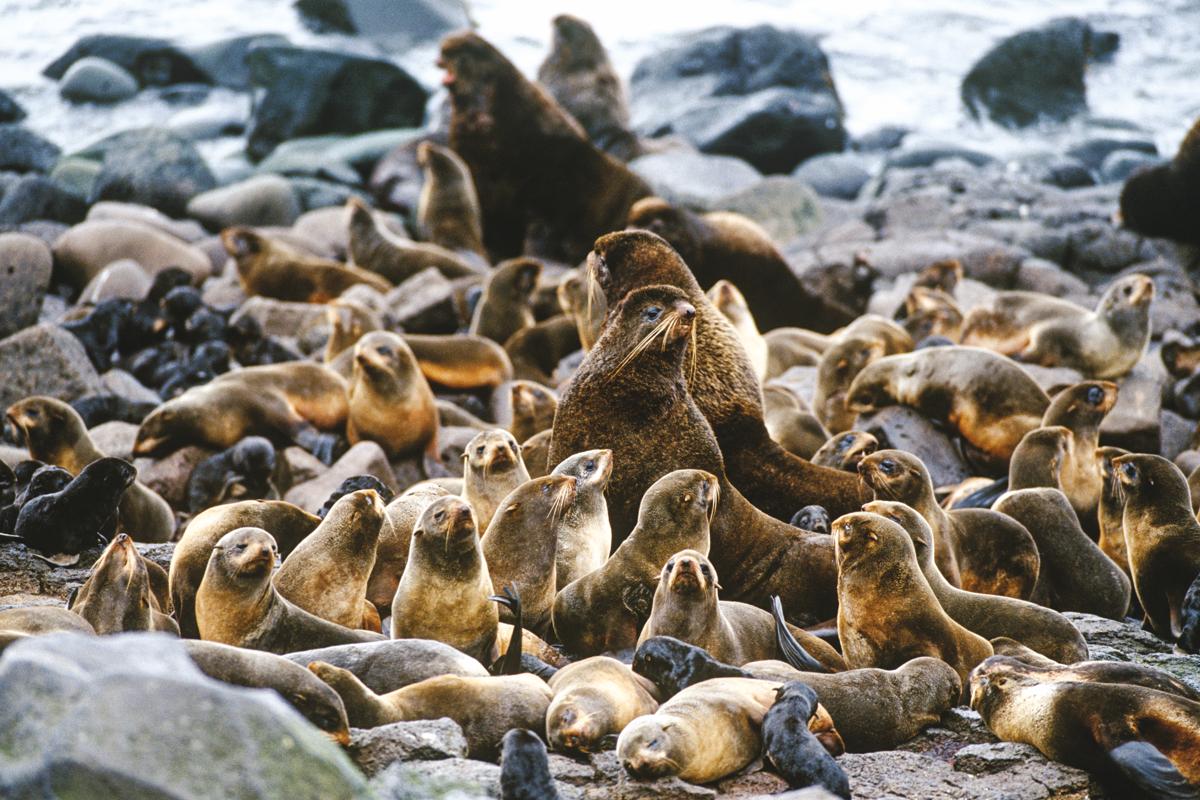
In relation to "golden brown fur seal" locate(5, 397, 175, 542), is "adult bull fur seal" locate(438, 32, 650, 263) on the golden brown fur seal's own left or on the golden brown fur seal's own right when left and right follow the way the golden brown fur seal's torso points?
on the golden brown fur seal's own right

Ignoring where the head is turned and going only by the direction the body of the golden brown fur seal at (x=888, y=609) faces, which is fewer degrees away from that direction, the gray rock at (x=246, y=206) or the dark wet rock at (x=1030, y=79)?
the gray rock

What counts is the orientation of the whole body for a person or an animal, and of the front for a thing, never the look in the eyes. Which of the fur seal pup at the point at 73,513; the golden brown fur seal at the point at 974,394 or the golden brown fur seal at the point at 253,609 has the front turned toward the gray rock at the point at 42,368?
the golden brown fur seal at the point at 974,394

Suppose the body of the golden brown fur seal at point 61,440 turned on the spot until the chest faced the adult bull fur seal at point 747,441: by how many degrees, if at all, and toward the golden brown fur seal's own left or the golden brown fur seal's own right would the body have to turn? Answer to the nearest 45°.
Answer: approximately 135° to the golden brown fur seal's own left

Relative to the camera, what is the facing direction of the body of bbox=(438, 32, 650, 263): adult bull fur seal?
to the viewer's left

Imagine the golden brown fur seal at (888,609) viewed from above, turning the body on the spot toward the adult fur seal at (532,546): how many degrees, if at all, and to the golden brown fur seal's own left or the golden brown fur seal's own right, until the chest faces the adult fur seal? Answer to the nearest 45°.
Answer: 0° — it already faces it

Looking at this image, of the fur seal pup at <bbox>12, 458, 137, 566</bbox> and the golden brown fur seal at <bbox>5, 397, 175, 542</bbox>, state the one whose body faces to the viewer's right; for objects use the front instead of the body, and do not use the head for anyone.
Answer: the fur seal pup

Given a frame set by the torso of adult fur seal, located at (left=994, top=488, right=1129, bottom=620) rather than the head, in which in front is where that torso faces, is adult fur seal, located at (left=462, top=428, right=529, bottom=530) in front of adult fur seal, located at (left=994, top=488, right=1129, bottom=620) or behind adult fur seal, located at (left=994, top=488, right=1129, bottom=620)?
in front

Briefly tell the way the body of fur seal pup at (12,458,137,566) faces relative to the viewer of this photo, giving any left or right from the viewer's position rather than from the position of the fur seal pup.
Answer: facing to the right of the viewer

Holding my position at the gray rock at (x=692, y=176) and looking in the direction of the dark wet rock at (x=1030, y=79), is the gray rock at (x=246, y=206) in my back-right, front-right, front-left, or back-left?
back-left

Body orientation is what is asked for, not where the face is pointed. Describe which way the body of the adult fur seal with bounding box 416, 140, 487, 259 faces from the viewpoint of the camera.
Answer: to the viewer's left

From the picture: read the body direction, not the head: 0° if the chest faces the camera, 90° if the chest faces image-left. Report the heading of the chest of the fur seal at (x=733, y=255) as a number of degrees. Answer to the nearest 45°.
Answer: approximately 90°

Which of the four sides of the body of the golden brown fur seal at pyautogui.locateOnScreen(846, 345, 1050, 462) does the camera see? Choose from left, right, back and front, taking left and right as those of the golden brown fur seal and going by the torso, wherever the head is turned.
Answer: left

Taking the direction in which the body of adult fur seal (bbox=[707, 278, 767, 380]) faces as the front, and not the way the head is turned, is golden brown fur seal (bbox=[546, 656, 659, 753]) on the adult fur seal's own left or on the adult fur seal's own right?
on the adult fur seal's own left
